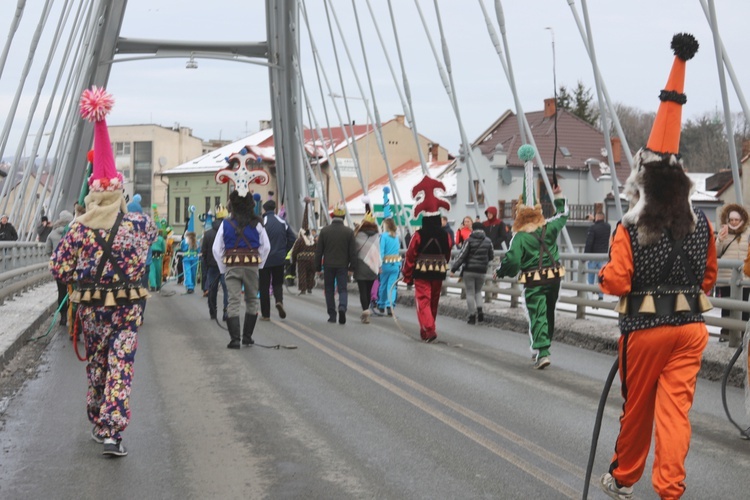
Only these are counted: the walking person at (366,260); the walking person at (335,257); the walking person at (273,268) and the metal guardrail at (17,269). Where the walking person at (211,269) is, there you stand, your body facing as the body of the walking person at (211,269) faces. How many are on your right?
3

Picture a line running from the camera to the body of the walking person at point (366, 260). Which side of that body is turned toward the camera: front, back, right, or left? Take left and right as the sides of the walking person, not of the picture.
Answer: back

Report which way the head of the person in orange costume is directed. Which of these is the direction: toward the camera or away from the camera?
away from the camera

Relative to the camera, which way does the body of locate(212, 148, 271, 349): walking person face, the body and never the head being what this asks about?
away from the camera

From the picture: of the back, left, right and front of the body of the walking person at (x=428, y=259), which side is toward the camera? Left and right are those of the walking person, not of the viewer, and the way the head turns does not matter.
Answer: back

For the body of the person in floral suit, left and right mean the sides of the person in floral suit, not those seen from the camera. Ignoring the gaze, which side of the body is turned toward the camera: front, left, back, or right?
back

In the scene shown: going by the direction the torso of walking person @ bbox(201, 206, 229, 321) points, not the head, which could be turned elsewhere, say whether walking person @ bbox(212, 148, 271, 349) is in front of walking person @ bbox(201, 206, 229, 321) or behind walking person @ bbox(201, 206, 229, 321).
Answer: behind

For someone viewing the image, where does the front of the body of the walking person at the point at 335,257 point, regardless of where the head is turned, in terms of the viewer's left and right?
facing away from the viewer

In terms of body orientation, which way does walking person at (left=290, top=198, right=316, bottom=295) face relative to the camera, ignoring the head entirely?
away from the camera

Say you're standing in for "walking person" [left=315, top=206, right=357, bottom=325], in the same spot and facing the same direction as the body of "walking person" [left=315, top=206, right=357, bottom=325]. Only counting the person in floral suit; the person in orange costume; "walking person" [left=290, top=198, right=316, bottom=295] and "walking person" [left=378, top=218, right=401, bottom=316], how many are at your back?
2

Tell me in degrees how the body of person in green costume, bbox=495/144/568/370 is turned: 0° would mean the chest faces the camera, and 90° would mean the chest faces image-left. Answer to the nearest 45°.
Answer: approximately 180°
